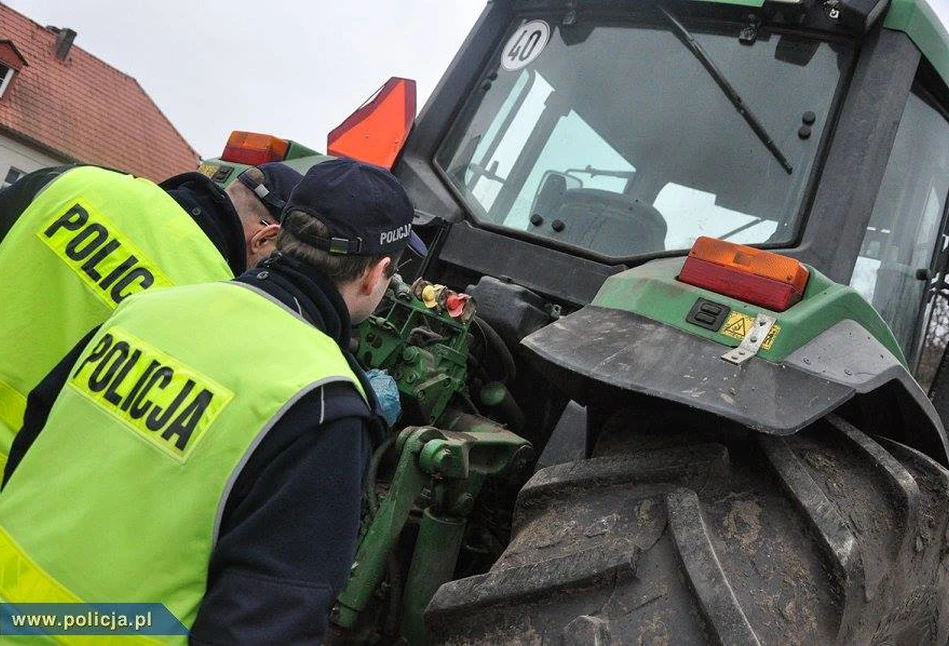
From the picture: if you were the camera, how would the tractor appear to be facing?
facing away from the viewer and to the right of the viewer

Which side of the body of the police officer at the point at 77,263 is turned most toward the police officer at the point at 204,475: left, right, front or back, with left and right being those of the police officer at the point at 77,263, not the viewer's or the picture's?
right

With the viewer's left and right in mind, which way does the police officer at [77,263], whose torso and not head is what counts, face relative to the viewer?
facing away from the viewer and to the right of the viewer

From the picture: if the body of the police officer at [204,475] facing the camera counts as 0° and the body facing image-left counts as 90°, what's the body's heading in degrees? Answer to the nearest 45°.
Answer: approximately 225°

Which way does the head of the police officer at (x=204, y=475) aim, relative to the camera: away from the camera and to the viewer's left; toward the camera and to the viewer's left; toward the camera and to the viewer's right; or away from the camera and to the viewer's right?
away from the camera and to the viewer's right

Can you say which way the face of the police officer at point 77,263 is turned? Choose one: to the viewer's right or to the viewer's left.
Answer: to the viewer's right

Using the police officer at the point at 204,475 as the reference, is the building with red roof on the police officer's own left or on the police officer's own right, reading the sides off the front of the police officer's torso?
on the police officer's own left
